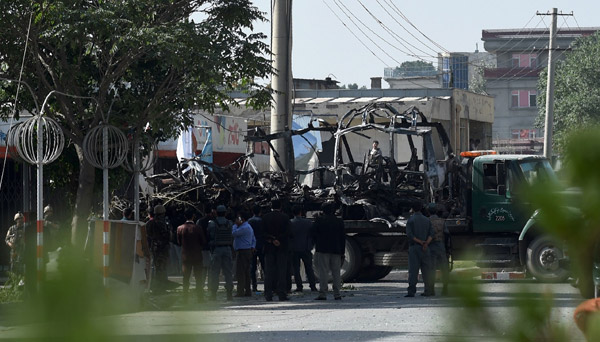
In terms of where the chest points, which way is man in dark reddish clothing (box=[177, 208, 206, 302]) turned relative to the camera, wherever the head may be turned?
away from the camera

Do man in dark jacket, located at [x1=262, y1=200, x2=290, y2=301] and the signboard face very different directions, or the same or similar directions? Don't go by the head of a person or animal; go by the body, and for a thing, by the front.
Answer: very different directions

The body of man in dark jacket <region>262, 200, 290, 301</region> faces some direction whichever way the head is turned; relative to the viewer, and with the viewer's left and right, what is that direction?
facing away from the viewer

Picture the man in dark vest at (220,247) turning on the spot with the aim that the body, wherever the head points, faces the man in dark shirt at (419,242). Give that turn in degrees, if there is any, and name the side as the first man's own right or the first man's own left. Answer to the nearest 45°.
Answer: approximately 90° to the first man's own right

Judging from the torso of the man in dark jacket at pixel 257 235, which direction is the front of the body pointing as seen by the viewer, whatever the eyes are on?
away from the camera

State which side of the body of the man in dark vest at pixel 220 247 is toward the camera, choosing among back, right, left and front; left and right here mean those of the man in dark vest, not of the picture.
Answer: back

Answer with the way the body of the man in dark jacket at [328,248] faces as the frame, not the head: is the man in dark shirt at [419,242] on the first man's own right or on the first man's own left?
on the first man's own right

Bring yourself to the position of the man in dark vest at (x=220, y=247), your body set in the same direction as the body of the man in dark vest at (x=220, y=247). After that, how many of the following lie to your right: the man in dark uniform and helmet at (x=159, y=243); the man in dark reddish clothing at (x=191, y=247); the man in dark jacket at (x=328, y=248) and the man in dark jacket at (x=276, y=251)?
2

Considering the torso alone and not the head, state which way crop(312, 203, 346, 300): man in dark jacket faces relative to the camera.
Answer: away from the camera

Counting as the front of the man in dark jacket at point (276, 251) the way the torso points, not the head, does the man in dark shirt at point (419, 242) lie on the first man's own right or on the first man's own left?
on the first man's own right
